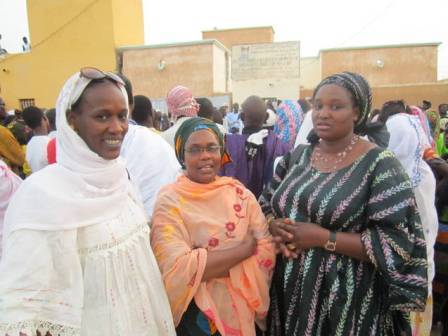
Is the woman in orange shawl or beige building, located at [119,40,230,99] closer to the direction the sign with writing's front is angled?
the woman in orange shawl

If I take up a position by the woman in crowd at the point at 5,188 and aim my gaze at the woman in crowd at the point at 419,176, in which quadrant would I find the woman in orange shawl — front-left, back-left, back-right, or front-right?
front-right

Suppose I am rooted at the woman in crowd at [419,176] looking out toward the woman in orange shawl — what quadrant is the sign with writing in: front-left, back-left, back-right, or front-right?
back-right

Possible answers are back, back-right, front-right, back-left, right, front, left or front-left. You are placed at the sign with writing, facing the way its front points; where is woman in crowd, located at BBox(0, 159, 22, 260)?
front

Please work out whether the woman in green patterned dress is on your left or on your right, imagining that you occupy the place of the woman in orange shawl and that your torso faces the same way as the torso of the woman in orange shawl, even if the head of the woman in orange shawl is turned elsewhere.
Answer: on your left

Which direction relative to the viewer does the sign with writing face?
toward the camera

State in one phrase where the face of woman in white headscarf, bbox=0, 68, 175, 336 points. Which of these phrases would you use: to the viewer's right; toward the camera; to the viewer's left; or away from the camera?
toward the camera

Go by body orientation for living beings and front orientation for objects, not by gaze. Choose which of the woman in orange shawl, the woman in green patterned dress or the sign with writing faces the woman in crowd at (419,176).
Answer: the sign with writing

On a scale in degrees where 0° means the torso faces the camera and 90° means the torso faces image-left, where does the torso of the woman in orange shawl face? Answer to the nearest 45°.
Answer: approximately 0°

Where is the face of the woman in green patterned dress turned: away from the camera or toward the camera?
toward the camera

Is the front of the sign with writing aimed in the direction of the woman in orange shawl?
yes
